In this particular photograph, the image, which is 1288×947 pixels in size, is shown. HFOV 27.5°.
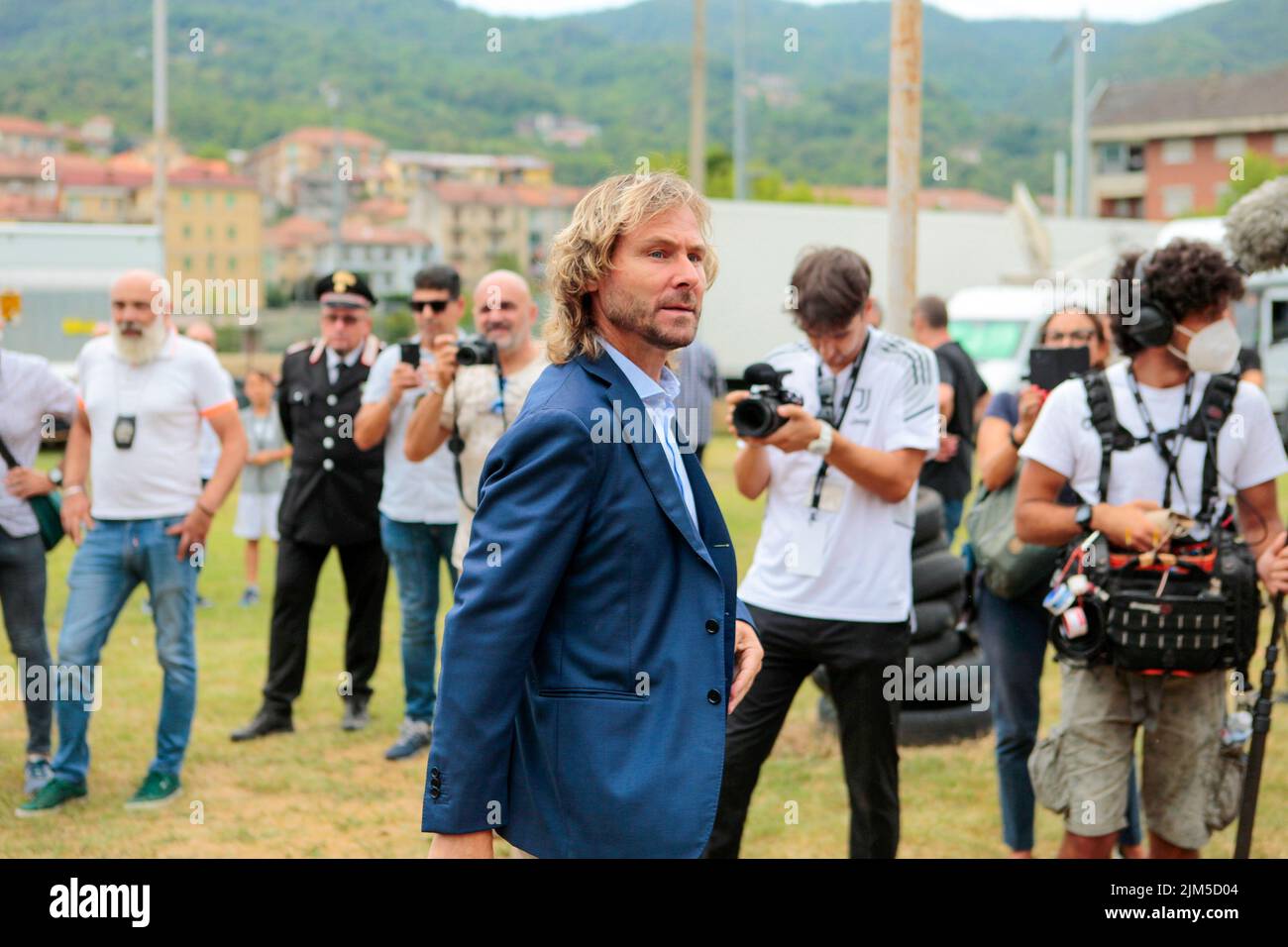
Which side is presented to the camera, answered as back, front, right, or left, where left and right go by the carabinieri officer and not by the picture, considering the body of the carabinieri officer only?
front

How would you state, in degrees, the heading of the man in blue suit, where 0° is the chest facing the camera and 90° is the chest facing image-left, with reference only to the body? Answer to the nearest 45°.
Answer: approximately 315°

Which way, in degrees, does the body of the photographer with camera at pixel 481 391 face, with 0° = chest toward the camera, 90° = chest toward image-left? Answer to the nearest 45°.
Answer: approximately 45°

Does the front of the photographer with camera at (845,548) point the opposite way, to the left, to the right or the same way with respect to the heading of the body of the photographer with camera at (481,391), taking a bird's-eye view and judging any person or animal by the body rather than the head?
the same way

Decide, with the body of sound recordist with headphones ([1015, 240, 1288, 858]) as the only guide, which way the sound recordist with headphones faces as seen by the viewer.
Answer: toward the camera

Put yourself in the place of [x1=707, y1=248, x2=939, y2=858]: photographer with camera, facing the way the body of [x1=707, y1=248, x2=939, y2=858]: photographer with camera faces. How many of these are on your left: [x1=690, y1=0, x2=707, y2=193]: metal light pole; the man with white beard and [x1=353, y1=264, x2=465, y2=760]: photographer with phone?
0

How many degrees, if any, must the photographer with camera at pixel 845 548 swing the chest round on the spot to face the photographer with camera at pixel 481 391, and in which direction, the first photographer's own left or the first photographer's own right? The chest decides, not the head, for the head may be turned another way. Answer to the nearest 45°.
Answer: approximately 90° to the first photographer's own right

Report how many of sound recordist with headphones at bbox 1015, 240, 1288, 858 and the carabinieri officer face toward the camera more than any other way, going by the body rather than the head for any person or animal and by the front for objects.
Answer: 2

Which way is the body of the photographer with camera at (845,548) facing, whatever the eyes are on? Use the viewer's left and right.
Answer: facing the viewer and to the left of the viewer

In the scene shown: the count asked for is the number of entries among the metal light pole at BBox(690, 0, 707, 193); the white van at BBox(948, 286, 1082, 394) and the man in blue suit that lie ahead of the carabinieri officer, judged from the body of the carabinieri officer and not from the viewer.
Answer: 1

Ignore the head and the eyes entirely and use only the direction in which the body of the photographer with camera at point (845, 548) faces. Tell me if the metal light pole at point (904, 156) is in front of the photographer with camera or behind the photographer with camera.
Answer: behind

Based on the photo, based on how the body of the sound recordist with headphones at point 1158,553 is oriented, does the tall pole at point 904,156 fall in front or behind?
behind

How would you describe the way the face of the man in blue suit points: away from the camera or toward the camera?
toward the camera

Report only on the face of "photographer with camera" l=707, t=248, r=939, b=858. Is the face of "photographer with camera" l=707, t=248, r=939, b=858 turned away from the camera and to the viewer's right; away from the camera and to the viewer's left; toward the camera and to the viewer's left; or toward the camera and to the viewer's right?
toward the camera and to the viewer's left

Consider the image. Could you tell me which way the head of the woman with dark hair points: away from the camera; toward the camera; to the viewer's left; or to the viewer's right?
toward the camera

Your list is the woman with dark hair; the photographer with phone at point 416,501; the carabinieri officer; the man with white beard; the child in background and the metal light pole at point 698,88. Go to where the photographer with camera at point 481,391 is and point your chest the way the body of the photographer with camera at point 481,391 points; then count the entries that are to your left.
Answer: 1

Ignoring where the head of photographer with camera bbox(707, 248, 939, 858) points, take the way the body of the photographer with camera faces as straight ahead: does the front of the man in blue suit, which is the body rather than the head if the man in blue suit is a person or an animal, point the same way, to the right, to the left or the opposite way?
to the left
